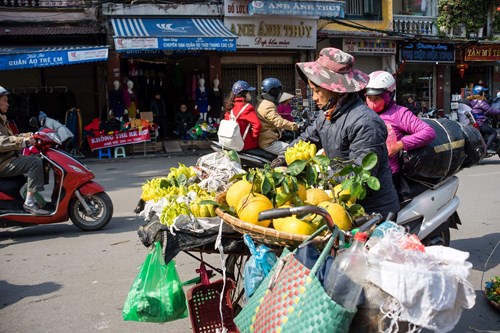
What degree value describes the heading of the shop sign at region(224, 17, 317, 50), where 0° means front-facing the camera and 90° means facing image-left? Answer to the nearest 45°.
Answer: approximately 0°

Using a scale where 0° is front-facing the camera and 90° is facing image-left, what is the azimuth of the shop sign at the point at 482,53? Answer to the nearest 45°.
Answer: approximately 0°

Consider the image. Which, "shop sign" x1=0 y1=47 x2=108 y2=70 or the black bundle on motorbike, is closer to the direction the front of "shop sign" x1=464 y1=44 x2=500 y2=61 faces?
the black bundle on motorbike

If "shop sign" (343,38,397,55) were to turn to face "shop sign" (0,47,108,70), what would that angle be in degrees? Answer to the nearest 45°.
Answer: approximately 45° to its right

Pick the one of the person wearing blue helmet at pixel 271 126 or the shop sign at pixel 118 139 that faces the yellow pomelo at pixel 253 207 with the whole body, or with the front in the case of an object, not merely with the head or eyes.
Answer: the shop sign

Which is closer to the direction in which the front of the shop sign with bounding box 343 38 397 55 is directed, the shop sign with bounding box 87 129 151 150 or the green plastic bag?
the green plastic bag

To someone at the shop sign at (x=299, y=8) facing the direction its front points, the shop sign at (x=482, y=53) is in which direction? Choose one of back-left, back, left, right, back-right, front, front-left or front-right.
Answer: back-left

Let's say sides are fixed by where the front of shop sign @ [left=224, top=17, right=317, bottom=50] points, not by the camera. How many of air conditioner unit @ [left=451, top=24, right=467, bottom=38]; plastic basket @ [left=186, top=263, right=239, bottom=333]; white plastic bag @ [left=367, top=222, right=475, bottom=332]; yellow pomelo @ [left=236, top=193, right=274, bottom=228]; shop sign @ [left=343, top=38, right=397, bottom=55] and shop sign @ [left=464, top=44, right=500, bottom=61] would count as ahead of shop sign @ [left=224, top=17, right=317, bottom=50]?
3

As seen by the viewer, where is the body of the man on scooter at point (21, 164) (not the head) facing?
to the viewer's right
